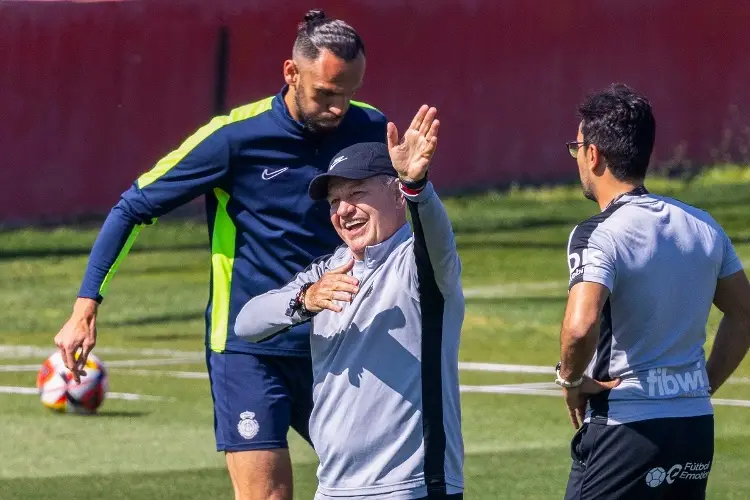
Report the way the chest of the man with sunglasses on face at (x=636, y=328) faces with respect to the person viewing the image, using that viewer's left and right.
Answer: facing away from the viewer and to the left of the viewer

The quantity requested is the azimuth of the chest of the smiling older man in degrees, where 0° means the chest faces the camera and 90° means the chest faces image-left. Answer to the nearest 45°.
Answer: approximately 45°

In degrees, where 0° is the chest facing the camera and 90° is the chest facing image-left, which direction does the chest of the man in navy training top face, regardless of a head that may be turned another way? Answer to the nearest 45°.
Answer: approximately 315°
